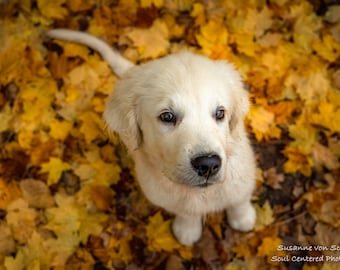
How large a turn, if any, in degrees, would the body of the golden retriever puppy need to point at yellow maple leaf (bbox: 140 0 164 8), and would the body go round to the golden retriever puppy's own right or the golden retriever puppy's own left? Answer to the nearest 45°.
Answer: approximately 135° to the golden retriever puppy's own left

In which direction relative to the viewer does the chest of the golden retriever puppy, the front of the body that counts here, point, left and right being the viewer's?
facing the viewer and to the right of the viewer

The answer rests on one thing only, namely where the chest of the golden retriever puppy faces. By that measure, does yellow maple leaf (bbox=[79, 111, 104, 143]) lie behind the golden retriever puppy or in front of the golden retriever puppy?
behind

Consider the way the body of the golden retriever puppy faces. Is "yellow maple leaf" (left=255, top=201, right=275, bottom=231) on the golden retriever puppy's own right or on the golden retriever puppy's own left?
on the golden retriever puppy's own left

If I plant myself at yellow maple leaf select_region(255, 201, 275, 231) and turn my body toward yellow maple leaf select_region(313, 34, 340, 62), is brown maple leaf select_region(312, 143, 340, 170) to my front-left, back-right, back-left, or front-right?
front-right

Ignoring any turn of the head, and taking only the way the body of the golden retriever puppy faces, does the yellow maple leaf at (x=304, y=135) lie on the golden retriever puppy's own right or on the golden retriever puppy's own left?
on the golden retriever puppy's own left

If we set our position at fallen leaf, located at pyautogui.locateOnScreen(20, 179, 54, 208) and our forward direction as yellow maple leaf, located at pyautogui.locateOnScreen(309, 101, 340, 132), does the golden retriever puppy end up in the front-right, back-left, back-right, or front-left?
front-right

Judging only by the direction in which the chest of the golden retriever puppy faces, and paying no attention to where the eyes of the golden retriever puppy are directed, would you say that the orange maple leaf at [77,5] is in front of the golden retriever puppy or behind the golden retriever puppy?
behind

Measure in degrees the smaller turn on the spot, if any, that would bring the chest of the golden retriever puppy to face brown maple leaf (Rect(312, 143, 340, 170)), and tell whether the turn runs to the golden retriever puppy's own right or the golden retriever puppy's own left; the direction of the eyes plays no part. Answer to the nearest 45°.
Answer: approximately 90° to the golden retriever puppy's own left

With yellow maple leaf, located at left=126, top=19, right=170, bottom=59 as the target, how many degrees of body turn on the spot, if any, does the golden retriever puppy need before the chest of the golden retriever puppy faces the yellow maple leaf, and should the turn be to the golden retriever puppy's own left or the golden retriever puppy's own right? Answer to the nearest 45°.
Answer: approximately 135° to the golden retriever puppy's own left
